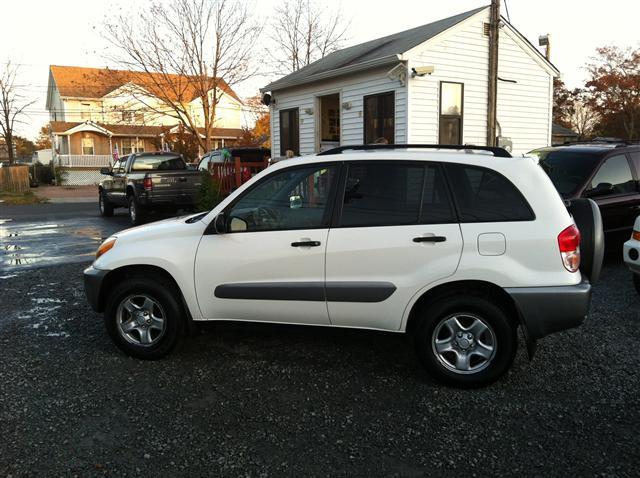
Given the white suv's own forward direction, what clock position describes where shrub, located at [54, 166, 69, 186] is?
The shrub is roughly at 2 o'clock from the white suv.

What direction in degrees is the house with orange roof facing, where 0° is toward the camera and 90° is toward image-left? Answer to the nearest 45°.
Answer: approximately 0°

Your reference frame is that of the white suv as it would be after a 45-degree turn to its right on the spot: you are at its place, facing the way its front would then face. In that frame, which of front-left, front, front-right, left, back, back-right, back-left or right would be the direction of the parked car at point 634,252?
right

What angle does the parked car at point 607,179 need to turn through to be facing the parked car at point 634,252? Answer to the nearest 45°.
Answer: approximately 45° to its left

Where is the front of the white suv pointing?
to the viewer's left

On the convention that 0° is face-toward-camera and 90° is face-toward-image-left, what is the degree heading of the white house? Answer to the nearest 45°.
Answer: approximately 45°

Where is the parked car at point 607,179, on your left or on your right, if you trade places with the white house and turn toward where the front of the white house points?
on your left

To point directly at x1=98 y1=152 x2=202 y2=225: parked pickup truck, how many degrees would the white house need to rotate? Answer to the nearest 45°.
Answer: approximately 45° to its right

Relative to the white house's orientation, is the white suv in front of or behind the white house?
in front

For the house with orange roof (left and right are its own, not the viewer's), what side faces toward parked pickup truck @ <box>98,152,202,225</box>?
front

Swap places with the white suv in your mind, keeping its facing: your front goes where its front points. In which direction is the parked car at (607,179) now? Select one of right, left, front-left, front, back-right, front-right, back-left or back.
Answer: back-right

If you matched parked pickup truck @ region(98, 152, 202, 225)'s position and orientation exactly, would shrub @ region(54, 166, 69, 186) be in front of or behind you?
in front

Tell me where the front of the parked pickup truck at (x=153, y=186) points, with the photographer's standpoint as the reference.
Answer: facing away from the viewer and to the left of the viewer

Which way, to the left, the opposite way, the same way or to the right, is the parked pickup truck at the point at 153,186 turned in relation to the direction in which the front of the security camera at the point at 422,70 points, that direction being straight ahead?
the opposite way
